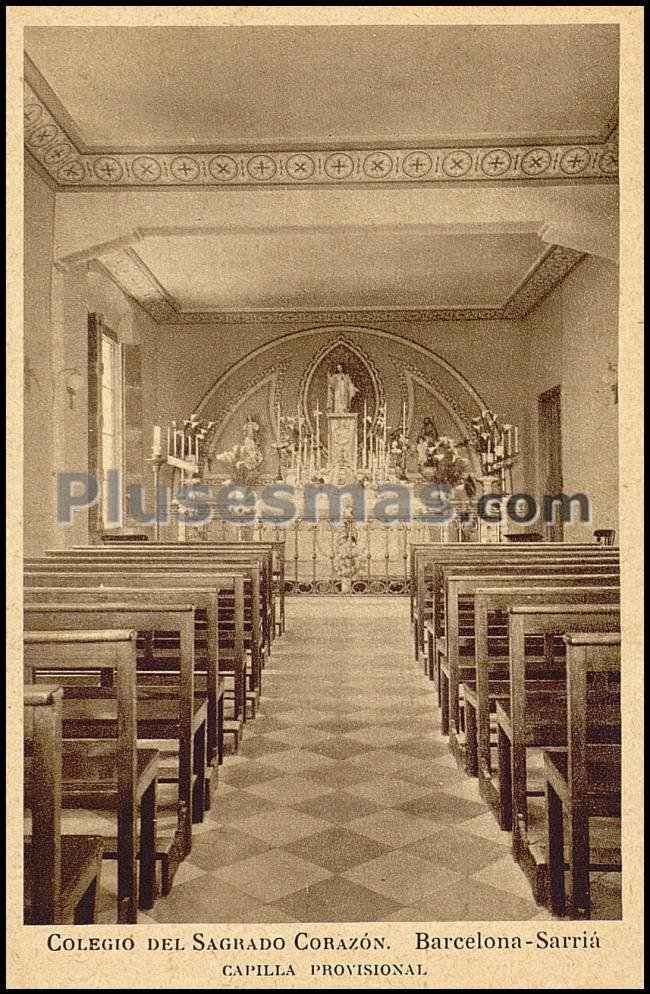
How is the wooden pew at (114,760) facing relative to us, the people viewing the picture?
facing away from the viewer

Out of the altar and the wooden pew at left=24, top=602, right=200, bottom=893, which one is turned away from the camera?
the wooden pew

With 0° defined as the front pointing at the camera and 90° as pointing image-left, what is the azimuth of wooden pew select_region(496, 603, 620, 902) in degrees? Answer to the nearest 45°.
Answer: approximately 180°

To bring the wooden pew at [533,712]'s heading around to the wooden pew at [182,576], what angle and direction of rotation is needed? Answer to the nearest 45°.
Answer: approximately 45° to its left

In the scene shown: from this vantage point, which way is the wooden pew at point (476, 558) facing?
away from the camera

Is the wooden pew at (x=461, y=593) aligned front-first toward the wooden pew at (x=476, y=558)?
yes

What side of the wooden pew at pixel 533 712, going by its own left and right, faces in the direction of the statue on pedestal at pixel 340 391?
front

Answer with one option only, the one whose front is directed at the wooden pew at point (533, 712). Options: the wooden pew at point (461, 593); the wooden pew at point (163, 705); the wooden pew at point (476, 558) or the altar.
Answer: the altar

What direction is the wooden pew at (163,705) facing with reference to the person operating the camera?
facing away from the viewer

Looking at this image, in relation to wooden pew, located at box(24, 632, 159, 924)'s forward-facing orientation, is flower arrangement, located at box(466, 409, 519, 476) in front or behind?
in front

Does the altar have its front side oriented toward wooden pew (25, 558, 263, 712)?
yes

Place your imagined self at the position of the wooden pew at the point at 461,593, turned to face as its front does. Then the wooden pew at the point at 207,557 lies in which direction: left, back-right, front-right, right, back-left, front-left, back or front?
front-left

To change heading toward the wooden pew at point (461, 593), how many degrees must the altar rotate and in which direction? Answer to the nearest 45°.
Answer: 0° — it already faces it
